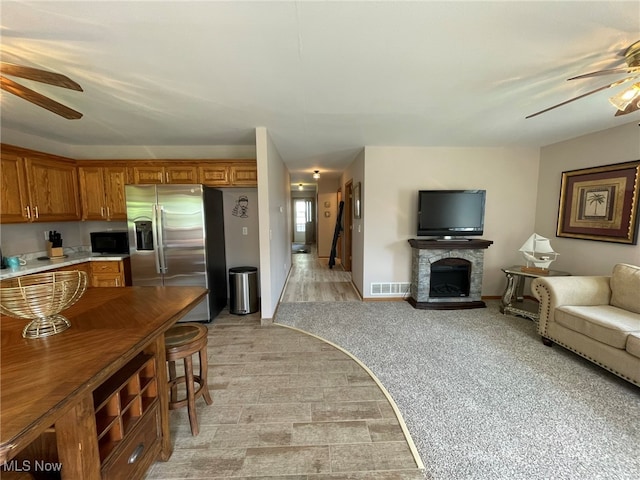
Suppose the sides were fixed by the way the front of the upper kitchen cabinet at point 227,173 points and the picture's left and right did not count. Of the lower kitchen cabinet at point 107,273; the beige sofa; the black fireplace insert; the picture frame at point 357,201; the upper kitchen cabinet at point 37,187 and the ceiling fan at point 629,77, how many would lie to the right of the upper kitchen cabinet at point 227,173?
2

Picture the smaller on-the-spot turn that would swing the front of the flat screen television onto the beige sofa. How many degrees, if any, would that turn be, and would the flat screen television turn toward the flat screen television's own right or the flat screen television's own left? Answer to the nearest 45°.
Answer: approximately 45° to the flat screen television's own left

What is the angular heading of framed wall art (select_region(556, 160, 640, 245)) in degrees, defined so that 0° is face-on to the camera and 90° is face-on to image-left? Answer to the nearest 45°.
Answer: approximately 45°

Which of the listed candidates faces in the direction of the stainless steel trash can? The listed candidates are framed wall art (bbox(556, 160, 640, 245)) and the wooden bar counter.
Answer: the framed wall art

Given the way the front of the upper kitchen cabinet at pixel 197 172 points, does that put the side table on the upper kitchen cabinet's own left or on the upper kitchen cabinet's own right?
on the upper kitchen cabinet's own left

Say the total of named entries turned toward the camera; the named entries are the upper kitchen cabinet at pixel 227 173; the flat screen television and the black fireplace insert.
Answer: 3

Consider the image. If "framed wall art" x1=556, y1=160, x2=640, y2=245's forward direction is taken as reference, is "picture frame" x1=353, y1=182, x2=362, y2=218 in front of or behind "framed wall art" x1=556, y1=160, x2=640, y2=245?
in front

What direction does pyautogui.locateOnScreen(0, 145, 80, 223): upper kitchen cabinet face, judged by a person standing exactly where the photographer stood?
facing the viewer and to the right of the viewer

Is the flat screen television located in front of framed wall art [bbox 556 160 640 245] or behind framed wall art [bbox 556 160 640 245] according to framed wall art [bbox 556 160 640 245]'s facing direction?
in front

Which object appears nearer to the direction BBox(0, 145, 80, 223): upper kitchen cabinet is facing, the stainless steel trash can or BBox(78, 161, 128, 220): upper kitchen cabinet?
the stainless steel trash can
